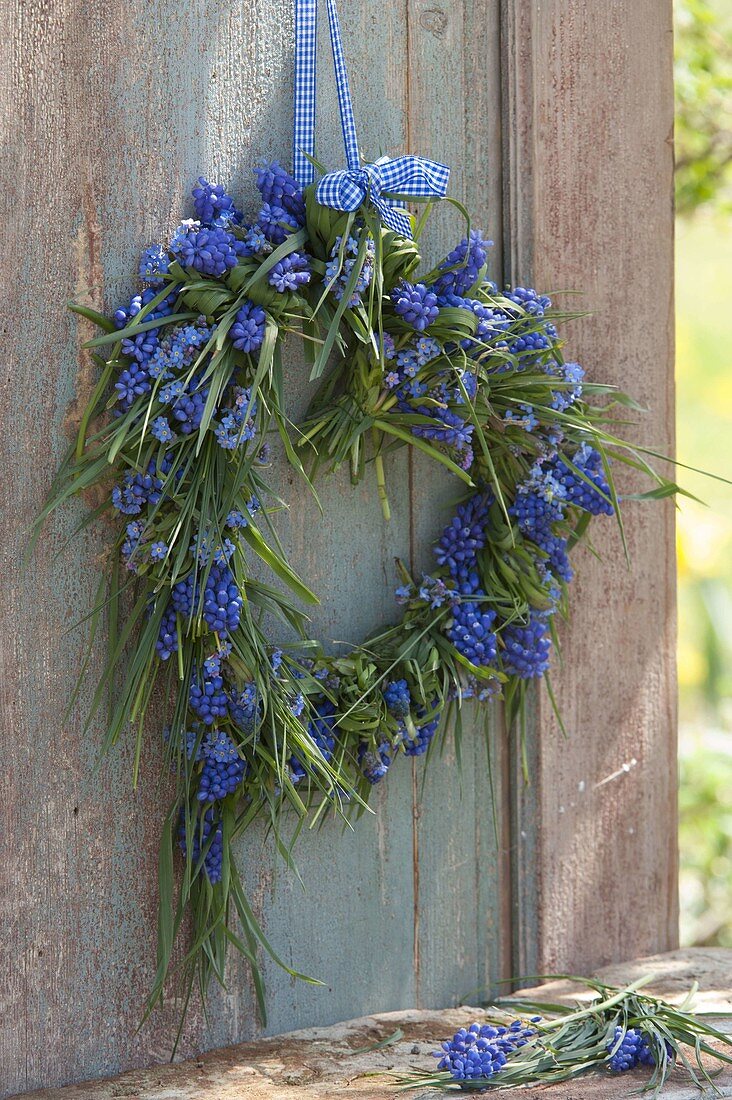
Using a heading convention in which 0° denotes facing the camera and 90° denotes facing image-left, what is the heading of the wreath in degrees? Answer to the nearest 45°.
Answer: approximately 0°
